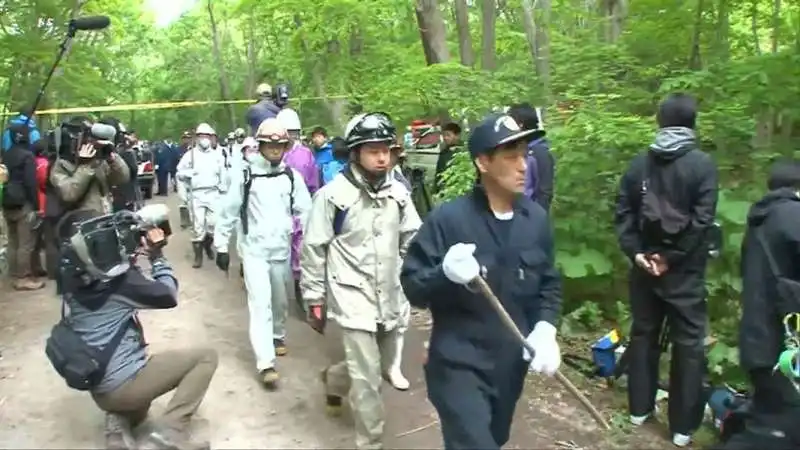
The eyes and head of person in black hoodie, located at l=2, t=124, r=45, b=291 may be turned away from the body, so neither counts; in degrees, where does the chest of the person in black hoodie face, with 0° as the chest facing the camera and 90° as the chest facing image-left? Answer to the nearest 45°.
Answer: approximately 270°

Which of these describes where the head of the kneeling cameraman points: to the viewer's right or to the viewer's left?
to the viewer's right

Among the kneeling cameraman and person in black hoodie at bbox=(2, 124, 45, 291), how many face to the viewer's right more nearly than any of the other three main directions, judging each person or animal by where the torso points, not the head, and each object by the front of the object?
2

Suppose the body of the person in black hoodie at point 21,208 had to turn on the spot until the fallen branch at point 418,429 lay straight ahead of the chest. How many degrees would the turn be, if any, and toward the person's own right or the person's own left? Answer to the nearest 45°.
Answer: approximately 90° to the person's own right

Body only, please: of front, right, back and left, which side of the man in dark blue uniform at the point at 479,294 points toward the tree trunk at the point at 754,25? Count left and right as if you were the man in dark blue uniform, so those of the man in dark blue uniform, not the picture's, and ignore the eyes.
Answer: left

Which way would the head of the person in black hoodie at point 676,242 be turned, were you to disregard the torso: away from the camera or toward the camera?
away from the camera

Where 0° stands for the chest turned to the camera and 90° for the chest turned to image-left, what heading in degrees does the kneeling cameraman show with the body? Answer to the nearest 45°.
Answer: approximately 270°

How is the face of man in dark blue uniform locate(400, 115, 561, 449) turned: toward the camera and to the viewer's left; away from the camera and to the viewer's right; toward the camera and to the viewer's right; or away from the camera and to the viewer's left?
toward the camera and to the viewer's right

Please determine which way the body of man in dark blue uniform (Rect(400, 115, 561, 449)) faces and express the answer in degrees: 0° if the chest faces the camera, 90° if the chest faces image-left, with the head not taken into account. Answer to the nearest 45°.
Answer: approximately 315°

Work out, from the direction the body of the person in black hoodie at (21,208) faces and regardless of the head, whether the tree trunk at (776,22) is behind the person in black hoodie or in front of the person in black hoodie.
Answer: in front
